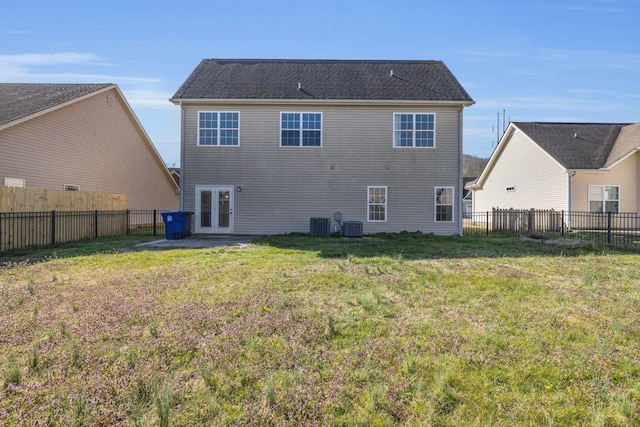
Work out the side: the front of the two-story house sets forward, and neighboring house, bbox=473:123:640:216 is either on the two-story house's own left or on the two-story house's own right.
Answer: on the two-story house's own right

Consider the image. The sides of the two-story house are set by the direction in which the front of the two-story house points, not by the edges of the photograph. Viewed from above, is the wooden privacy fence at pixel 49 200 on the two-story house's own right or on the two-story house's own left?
on the two-story house's own left

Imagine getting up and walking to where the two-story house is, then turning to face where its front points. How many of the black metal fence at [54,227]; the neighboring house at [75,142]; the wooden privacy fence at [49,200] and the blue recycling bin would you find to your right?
0

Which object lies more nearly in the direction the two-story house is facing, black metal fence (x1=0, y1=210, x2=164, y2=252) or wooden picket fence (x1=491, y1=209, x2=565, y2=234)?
the wooden picket fence

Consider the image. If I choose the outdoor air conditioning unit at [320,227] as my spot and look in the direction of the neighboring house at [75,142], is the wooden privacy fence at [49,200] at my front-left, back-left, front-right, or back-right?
front-left

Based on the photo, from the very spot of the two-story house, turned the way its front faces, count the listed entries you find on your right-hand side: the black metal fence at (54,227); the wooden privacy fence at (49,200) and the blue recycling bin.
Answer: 0

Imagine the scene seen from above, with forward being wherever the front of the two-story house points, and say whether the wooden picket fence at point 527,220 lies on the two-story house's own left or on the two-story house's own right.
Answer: on the two-story house's own right

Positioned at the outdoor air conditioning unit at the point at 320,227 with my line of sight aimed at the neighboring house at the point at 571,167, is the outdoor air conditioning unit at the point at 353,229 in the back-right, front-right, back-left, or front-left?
front-right

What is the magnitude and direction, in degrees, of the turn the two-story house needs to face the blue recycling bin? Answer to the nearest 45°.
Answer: approximately 90° to its left

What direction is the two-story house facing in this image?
away from the camera

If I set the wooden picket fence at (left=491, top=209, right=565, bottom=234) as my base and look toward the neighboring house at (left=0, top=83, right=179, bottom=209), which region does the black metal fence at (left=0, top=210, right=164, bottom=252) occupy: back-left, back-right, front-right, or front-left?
front-left

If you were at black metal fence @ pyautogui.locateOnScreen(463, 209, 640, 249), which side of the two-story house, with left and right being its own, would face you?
right
